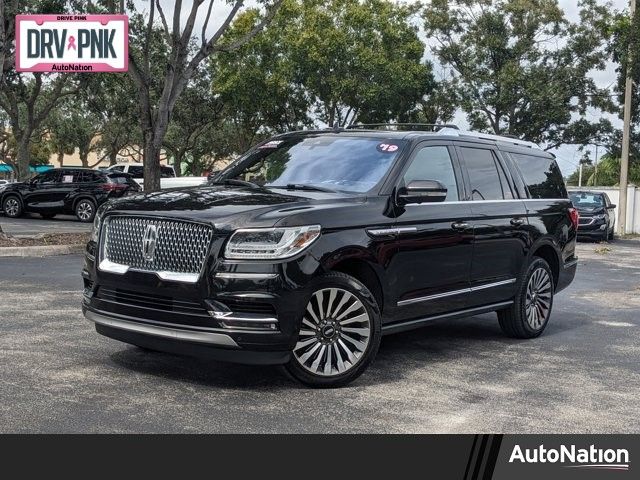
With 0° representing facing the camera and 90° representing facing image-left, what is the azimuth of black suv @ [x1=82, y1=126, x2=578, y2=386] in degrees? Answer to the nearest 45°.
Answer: approximately 45°

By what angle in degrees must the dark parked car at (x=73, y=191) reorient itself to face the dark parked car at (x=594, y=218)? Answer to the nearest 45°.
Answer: approximately 135° to its right

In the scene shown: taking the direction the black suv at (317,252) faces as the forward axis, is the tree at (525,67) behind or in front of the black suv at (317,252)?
behind

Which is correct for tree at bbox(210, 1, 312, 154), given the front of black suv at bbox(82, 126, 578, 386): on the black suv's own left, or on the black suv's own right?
on the black suv's own right

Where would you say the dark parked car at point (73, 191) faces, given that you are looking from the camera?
facing away from the viewer and to the left of the viewer

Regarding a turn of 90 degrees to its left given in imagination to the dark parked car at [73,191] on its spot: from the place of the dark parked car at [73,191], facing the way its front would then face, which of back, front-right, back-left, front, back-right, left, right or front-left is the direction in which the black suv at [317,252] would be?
front-left

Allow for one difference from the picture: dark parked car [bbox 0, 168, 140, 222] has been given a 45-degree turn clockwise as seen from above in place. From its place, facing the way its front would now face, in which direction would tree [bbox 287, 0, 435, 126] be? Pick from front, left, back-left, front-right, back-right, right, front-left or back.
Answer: front-right
